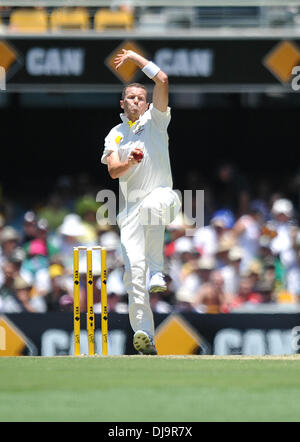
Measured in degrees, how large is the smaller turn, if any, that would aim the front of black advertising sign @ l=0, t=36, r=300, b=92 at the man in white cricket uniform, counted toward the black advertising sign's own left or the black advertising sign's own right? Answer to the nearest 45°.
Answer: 0° — it already faces them

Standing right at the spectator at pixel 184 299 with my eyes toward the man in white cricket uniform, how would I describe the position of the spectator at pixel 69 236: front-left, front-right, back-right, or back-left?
back-right

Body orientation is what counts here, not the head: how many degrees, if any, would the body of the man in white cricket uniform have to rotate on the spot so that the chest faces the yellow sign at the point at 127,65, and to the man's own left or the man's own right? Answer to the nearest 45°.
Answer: approximately 180°

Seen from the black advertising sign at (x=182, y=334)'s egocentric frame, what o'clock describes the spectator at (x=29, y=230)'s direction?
The spectator is roughly at 5 o'clock from the black advertising sign.
